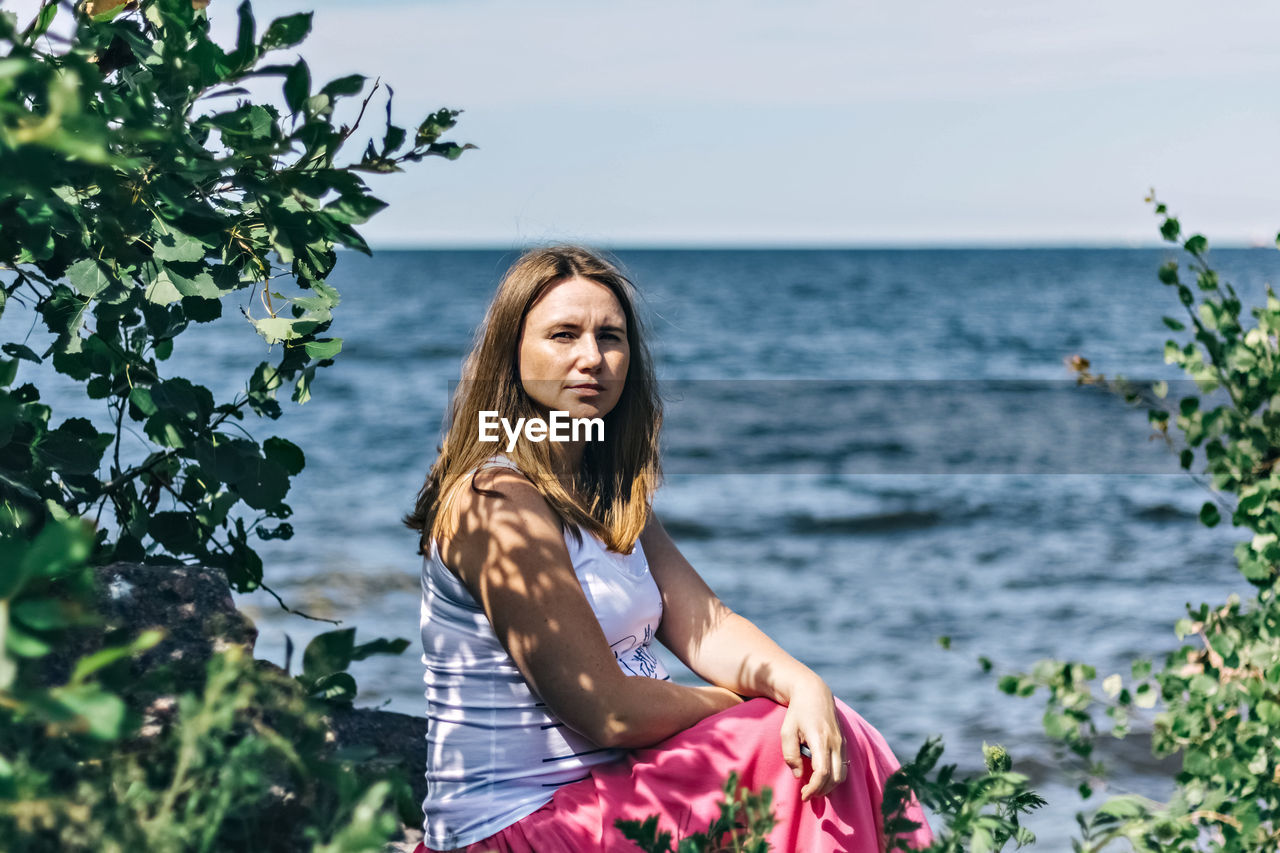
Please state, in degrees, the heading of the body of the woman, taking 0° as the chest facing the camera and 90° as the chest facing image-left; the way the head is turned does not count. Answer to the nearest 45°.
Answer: approximately 315°

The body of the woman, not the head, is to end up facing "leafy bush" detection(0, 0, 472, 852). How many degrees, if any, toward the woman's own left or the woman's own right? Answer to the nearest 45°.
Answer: approximately 90° to the woman's own right

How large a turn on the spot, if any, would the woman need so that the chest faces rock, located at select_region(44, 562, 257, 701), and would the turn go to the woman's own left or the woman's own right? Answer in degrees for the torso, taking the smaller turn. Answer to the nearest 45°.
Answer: approximately 135° to the woman's own right
